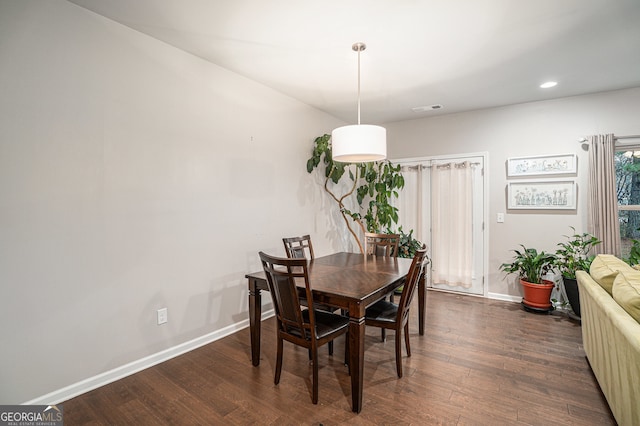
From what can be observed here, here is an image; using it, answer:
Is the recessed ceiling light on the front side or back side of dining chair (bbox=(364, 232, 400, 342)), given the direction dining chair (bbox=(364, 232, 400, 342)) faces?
on the back side

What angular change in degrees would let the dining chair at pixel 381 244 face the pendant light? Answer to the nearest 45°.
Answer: approximately 45° to its left

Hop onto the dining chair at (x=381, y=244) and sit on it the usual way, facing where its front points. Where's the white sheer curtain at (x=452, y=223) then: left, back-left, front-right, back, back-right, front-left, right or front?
back

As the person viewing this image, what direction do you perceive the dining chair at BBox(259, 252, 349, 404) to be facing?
facing away from the viewer and to the right of the viewer

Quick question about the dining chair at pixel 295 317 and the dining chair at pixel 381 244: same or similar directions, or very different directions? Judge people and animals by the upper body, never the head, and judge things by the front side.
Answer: very different directions

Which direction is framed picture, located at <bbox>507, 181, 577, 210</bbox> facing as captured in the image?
toward the camera

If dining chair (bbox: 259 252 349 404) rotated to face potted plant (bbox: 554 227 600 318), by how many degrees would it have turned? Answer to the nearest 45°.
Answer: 0° — it already faces it

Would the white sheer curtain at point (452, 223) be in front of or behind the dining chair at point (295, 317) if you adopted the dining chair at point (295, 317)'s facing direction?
in front

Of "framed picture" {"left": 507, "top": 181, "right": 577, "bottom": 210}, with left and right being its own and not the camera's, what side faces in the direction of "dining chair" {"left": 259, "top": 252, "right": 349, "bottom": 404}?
front

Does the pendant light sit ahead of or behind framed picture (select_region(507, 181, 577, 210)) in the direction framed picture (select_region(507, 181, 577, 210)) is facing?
ahead

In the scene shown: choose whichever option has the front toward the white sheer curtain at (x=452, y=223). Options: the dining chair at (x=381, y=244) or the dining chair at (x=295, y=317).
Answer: the dining chair at (x=295, y=317)

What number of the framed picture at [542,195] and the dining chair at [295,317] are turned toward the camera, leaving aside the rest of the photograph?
1

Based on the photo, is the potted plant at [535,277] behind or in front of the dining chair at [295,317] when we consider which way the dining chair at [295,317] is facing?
in front

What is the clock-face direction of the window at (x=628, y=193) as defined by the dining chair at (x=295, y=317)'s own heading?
The window is roughly at 1 o'clock from the dining chair.

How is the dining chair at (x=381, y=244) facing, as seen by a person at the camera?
facing the viewer and to the left of the viewer
